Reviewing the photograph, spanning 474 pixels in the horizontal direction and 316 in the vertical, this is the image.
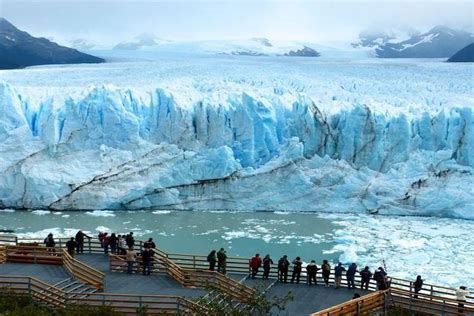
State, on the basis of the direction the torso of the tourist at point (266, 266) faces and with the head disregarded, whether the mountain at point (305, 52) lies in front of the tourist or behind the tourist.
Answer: in front

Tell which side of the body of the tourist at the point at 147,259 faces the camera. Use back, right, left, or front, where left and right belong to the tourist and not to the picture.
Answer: back

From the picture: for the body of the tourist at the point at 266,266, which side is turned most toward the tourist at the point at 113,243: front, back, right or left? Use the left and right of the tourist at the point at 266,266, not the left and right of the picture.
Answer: left

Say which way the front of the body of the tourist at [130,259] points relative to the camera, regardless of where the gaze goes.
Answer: away from the camera

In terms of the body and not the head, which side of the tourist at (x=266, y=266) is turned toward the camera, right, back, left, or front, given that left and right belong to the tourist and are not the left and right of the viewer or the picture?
back

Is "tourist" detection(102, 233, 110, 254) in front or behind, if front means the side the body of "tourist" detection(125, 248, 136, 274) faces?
in front

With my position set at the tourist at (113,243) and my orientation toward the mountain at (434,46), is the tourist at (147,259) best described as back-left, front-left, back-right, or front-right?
back-right

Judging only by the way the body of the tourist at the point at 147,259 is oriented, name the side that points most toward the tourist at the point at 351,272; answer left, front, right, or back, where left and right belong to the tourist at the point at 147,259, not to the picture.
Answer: right

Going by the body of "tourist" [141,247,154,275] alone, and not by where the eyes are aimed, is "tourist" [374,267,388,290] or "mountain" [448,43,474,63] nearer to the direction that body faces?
the mountain

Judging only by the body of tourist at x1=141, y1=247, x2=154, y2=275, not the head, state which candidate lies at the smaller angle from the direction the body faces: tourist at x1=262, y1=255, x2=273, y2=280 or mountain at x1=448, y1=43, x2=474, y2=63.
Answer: the mountain

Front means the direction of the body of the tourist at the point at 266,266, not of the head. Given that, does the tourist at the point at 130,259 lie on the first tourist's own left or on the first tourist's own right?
on the first tourist's own left
